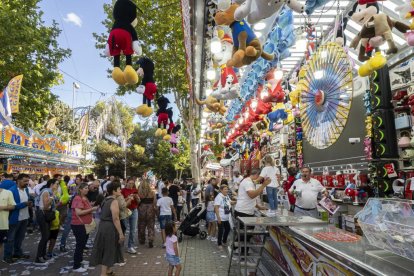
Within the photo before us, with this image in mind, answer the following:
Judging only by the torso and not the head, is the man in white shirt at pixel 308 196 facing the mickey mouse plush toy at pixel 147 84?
no

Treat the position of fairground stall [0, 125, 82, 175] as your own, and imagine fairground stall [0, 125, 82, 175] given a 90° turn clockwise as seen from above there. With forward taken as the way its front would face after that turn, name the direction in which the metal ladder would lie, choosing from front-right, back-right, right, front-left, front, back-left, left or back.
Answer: front-left

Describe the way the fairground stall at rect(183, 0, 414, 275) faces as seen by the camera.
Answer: facing the viewer and to the left of the viewer

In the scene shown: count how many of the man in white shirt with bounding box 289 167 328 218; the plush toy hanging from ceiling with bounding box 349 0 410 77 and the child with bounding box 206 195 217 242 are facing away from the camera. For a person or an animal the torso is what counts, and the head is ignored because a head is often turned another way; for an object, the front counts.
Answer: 1

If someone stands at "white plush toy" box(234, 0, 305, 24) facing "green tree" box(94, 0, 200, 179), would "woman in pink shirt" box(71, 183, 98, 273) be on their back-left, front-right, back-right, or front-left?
front-left

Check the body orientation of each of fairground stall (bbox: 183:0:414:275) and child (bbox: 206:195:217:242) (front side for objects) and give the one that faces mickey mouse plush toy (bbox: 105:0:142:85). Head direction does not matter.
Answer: the fairground stall

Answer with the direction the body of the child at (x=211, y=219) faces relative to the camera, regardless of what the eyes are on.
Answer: away from the camera

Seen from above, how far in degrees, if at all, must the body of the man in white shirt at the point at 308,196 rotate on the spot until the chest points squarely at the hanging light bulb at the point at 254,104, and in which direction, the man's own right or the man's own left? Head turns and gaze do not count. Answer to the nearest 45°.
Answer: approximately 135° to the man's own right

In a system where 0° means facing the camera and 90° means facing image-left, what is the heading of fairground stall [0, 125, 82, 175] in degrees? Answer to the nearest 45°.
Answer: approximately 315°

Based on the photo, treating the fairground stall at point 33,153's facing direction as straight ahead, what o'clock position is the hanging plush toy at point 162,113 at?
The hanging plush toy is roughly at 1 o'clock from the fairground stall.

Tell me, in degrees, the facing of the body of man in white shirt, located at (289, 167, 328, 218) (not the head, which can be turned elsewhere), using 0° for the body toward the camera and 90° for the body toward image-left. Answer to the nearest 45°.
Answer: approximately 0°

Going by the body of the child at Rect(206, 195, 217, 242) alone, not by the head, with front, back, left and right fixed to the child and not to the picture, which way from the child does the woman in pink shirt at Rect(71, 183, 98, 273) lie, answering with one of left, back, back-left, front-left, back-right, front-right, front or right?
back-left

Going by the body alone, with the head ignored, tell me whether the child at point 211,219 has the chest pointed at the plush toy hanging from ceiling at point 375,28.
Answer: no

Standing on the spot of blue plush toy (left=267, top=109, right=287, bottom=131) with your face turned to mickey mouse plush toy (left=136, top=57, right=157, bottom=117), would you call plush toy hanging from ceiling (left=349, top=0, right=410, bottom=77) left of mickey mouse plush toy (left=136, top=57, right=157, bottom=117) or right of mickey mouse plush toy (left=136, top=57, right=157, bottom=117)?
left
